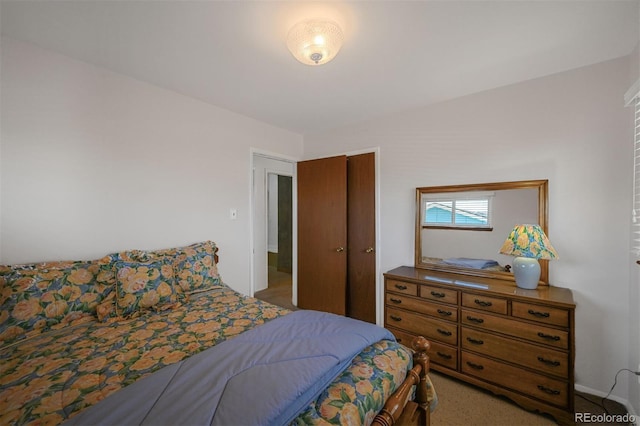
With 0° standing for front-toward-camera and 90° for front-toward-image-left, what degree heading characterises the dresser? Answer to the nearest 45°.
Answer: approximately 45°

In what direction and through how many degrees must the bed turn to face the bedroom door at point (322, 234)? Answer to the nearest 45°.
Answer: approximately 90° to its left

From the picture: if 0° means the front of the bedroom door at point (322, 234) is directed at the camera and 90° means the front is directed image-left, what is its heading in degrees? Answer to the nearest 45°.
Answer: approximately 45°

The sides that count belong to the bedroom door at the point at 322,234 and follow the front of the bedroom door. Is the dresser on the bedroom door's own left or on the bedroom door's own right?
on the bedroom door's own left

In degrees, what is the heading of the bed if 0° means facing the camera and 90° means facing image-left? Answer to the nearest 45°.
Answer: approximately 315°

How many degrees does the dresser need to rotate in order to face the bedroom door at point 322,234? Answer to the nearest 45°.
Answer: approximately 45° to its right
